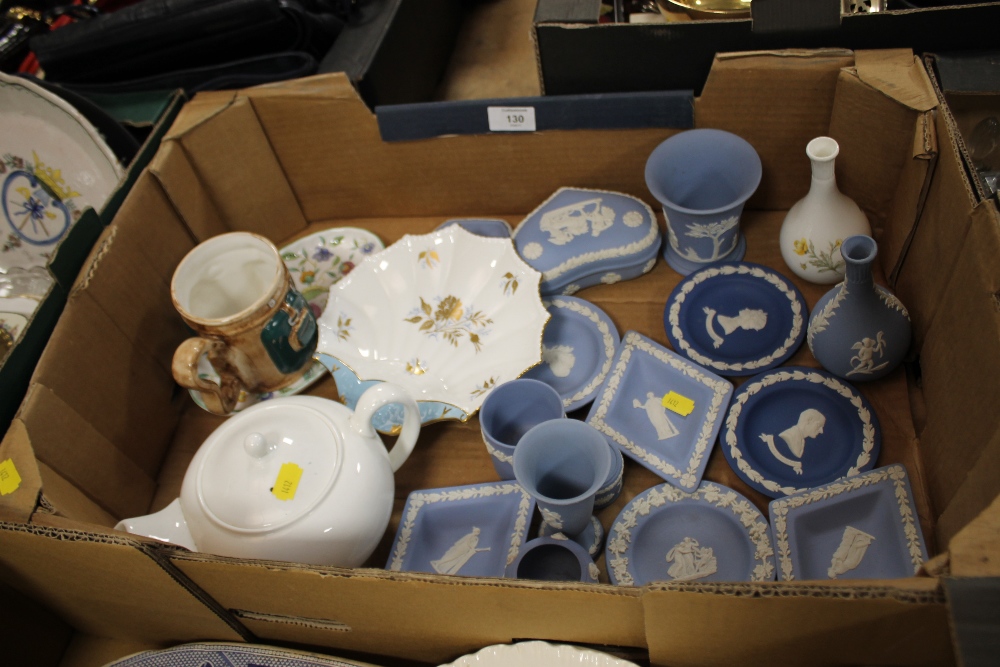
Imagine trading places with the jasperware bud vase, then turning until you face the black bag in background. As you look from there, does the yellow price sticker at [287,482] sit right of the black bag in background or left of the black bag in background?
left

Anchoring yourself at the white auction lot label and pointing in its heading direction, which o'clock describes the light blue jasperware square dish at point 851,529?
The light blue jasperware square dish is roughly at 11 o'clock from the white auction lot label.

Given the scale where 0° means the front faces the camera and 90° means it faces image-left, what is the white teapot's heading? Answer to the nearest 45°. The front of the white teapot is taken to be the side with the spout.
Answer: approximately 45°

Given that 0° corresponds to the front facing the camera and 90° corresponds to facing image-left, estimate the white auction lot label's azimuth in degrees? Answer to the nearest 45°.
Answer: approximately 0°

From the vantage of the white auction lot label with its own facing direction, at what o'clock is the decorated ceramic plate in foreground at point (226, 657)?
The decorated ceramic plate in foreground is roughly at 1 o'clock from the white auction lot label.

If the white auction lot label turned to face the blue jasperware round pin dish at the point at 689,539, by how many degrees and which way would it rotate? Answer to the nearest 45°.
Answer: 0° — it already faces it
